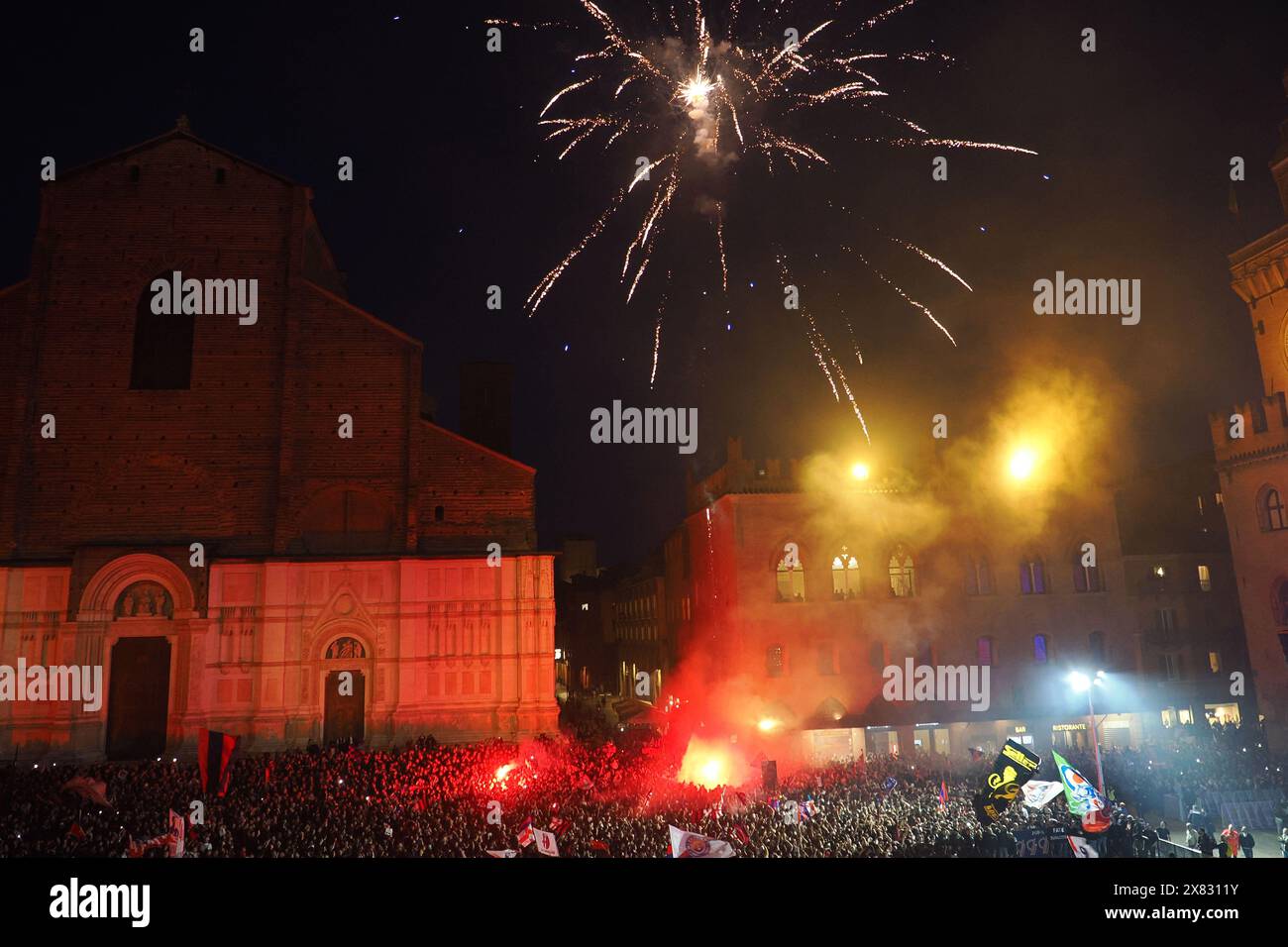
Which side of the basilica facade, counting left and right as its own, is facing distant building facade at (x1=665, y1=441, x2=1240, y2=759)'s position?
left

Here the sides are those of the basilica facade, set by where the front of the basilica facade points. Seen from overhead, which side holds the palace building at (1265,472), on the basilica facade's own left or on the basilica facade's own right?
on the basilica facade's own left

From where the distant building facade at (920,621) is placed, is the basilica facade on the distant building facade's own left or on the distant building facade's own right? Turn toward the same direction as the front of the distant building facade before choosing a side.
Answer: on the distant building facade's own right

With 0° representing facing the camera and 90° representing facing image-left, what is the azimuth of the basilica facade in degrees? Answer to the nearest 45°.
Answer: approximately 0°

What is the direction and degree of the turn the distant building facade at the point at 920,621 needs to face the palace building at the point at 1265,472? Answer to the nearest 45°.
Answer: approximately 90° to its left

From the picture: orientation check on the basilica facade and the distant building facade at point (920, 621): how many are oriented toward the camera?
2
